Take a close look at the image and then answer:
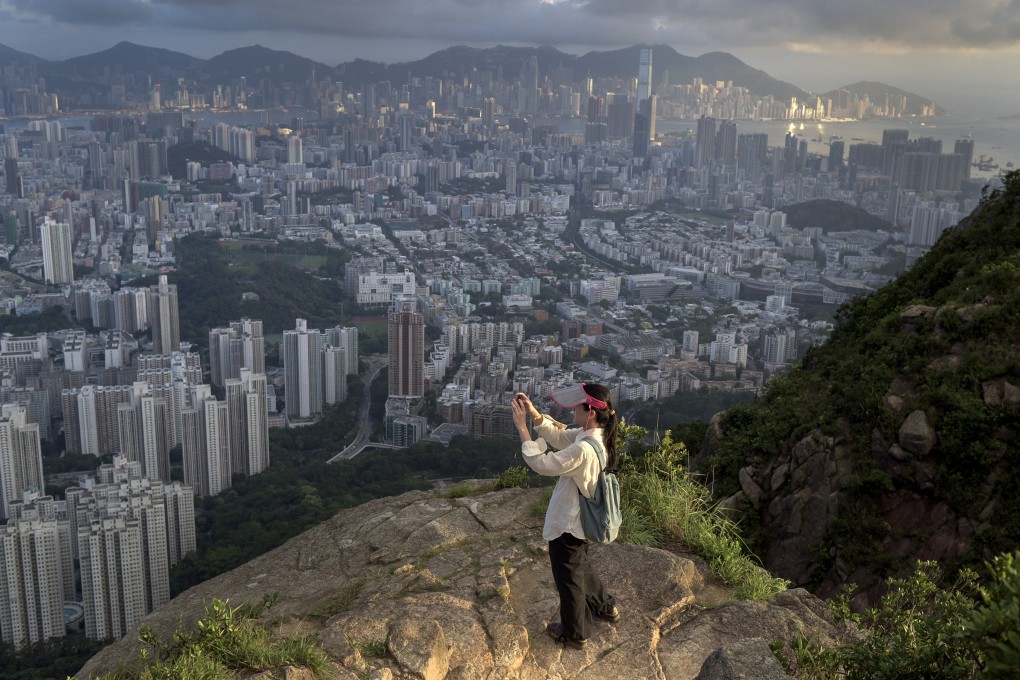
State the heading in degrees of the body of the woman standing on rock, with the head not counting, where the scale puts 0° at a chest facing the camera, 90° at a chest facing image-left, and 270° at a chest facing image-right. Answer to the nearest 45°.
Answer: approximately 90°

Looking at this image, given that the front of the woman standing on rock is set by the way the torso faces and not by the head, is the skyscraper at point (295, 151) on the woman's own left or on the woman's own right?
on the woman's own right

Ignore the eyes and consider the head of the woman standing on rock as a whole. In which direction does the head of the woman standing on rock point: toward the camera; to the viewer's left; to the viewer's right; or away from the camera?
to the viewer's left

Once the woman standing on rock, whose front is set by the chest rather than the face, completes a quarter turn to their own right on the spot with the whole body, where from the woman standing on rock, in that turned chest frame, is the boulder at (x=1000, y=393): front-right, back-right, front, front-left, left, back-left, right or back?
front-right
